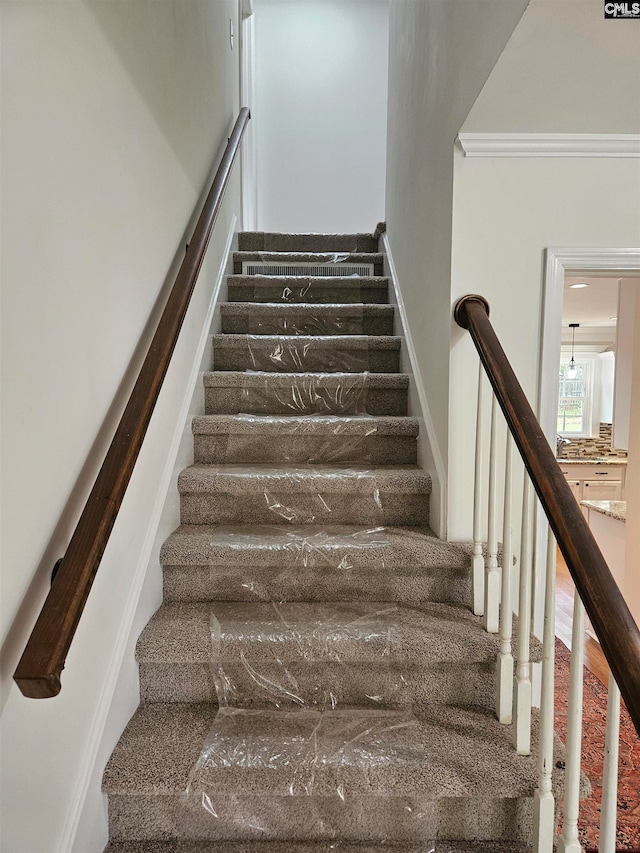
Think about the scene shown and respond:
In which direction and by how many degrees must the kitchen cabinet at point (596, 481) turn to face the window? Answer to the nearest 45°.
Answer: approximately 180°

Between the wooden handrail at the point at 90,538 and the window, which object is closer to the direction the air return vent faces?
the wooden handrail

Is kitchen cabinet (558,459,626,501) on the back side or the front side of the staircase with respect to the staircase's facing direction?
on the back side

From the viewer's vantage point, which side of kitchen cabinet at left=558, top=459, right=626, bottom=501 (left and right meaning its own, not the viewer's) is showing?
front

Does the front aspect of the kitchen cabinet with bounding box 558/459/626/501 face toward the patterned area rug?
yes

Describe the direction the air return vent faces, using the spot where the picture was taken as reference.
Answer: facing the viewer

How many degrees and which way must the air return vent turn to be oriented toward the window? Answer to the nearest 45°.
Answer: approximately 135° to its left

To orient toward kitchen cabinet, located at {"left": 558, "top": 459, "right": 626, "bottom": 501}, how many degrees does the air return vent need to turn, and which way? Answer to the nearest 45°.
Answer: approximately 135° to its left

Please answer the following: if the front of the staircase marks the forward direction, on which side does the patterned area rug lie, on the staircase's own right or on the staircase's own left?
on the staircase's own left

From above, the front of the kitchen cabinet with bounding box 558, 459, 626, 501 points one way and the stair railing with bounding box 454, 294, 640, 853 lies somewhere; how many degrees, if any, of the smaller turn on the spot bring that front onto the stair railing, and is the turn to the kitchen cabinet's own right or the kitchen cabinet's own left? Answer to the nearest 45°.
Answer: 0° — it already faces it

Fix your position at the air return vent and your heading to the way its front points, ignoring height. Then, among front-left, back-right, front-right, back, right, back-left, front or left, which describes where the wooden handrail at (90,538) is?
front

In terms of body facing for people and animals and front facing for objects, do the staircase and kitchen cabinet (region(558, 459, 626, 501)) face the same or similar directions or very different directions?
same or similar directions

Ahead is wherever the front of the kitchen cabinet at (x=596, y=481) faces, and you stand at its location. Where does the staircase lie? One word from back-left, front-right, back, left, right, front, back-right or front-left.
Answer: front

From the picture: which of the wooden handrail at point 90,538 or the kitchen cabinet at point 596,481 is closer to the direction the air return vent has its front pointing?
the wooden handrail

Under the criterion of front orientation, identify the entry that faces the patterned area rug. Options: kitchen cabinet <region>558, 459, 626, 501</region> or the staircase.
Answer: the kitchen cabinet
